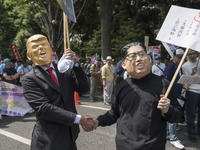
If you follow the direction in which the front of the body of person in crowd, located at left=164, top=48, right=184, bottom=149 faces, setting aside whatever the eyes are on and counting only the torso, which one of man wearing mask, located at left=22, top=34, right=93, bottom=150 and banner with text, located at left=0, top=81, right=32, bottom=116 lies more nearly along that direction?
the man wearing mask

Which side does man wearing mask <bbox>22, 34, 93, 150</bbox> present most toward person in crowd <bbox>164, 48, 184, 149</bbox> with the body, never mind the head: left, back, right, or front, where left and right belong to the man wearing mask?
left

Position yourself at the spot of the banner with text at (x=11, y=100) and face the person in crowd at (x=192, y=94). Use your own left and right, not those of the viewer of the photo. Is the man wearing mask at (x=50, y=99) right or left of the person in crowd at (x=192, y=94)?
right

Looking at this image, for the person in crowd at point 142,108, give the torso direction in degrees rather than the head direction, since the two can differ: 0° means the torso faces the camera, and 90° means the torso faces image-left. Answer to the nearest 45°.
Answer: approximately 0°

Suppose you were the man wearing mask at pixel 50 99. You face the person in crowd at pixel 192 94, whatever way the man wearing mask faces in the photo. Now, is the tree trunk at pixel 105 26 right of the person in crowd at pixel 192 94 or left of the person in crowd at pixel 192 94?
left

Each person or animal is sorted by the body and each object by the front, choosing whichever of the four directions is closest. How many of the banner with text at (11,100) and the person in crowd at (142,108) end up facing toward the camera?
2

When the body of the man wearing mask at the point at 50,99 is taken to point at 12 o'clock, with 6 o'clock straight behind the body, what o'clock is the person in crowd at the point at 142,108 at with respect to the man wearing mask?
The person in crowd is roughly at 11 o'clock from the man wearing mask.

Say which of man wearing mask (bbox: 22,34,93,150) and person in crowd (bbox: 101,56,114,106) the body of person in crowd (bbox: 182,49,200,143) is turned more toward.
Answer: the man wearing mask
